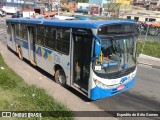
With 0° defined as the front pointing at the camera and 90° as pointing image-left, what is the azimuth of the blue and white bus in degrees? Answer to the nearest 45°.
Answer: approximately 315°
